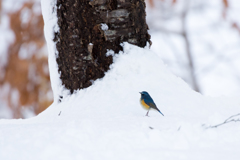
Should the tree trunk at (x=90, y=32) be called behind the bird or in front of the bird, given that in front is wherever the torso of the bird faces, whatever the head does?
in front

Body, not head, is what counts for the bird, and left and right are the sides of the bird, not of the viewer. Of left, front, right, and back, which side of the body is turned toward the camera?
left
